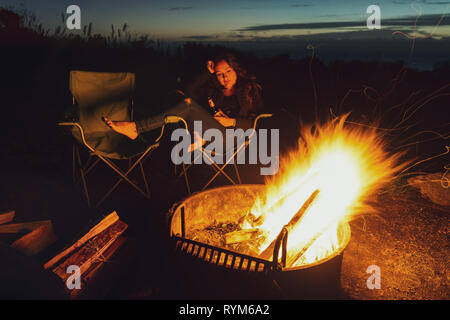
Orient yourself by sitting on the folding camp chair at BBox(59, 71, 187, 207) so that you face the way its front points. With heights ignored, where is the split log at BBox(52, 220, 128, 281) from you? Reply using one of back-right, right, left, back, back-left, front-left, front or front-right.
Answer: front-right

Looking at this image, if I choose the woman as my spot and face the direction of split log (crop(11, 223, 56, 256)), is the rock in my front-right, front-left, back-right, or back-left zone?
back-left

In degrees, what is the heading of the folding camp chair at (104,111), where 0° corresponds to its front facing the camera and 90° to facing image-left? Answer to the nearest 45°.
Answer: approximately 315°

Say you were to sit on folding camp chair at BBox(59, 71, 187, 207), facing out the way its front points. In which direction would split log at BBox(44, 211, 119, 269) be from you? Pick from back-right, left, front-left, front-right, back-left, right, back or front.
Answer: front-right

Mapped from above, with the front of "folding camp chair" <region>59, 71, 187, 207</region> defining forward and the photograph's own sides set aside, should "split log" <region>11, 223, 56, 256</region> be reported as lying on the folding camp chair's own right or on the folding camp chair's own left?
on the folding camp chair's own right
